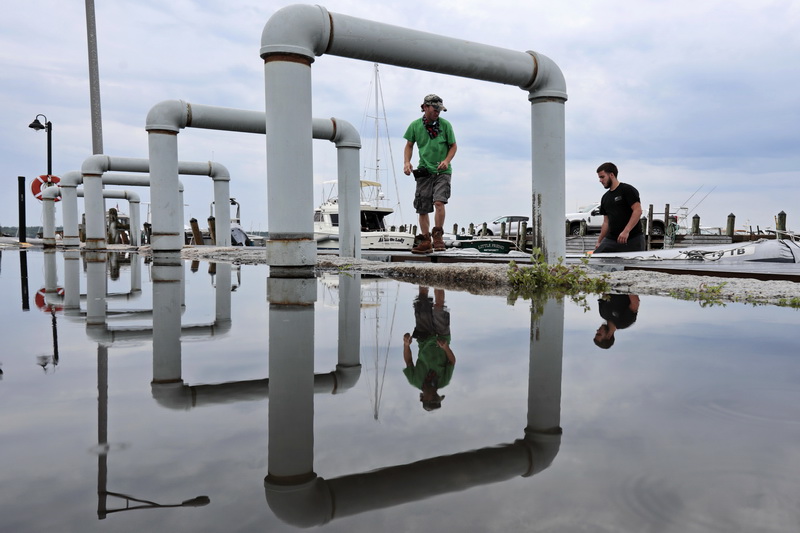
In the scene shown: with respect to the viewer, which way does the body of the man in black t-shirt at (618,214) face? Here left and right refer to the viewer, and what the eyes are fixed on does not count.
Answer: facing the viewer and to the left of the viewer

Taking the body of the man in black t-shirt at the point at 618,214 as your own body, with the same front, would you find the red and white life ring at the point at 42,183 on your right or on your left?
on your right

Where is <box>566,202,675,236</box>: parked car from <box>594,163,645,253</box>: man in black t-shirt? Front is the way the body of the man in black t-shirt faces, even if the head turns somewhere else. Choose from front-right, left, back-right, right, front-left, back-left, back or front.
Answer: back-right

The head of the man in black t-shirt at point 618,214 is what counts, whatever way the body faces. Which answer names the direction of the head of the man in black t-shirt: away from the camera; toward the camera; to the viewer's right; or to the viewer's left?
to the viewer's left

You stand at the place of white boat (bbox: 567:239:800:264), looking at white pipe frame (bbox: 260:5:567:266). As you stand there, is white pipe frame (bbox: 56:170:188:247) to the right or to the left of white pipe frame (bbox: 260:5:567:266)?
right

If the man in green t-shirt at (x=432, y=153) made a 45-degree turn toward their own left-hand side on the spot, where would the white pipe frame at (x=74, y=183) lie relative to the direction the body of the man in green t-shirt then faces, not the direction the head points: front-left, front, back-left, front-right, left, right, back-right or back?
back

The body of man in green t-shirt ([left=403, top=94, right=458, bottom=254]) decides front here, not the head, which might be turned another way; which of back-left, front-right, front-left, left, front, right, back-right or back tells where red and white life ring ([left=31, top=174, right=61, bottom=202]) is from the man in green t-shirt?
back-right

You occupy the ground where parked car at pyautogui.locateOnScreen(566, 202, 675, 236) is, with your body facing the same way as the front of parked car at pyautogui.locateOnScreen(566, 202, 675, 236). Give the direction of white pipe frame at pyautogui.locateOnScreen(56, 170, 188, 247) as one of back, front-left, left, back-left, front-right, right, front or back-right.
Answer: front-left

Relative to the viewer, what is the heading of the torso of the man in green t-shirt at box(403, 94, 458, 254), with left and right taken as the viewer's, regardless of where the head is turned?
facing the viewer

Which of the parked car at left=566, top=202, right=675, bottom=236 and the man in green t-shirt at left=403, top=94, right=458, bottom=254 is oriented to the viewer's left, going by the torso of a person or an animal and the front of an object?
the parked car

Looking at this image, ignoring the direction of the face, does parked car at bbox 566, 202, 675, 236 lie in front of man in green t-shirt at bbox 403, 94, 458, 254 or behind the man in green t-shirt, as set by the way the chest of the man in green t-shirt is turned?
behind

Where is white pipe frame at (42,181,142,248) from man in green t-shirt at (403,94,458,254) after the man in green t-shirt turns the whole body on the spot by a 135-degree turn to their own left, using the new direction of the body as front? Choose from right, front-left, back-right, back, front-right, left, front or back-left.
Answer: left

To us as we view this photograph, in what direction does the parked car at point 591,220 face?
facing to the left of the viewer

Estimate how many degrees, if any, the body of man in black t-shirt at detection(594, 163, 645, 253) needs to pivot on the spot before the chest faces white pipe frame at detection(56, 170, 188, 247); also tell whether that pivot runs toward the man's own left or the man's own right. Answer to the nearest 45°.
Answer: approximately 45° to the man's own right

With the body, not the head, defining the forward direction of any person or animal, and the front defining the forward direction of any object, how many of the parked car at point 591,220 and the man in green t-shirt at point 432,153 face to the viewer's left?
1

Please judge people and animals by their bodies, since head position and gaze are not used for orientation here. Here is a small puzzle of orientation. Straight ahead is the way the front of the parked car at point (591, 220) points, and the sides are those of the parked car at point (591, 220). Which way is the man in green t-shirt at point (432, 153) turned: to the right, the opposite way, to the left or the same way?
to the left
